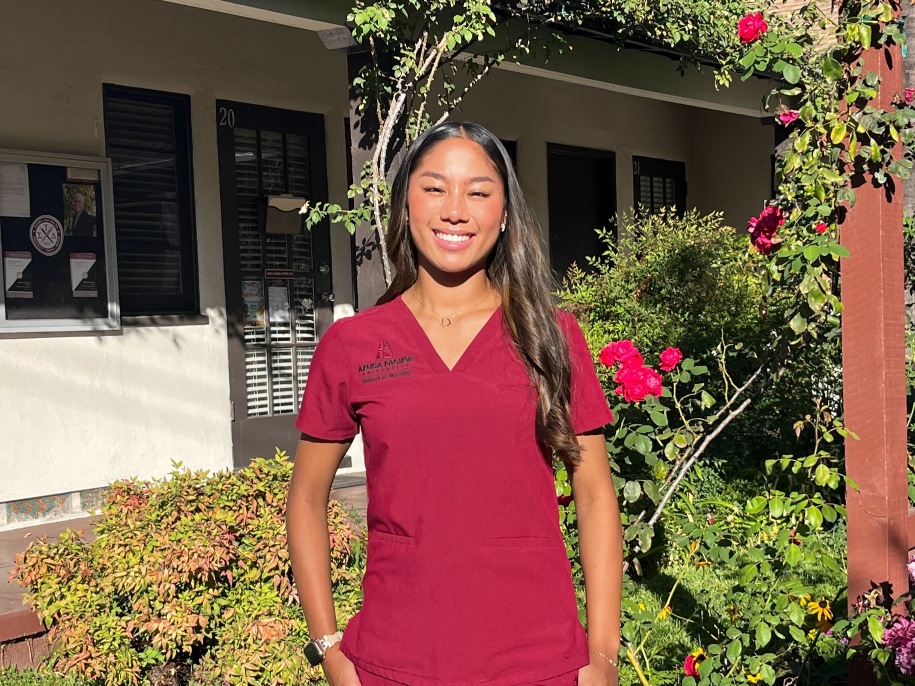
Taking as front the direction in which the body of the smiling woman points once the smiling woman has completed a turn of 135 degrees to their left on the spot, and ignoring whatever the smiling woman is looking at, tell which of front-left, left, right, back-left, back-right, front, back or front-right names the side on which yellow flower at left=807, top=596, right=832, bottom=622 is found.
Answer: front

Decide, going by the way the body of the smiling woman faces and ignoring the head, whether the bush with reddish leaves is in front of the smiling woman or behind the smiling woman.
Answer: behind

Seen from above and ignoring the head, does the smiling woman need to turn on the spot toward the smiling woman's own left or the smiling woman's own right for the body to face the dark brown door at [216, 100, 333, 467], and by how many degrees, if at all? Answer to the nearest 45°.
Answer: approximately 180°

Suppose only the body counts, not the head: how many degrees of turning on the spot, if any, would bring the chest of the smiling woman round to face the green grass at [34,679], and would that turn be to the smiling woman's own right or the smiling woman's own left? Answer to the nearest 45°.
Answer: approximately 135° to the smiling woman's own right

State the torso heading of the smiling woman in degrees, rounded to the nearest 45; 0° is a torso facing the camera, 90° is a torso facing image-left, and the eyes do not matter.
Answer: approximately 0°

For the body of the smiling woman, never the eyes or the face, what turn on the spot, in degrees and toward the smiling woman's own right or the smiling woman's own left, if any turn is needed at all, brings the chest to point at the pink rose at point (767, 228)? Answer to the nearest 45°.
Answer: approximately 135° to the smiling woman's own left

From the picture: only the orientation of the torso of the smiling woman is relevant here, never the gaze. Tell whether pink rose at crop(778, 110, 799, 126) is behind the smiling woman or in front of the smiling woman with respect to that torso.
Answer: behind

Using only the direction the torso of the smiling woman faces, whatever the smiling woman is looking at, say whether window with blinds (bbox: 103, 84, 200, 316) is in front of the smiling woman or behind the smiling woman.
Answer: behind

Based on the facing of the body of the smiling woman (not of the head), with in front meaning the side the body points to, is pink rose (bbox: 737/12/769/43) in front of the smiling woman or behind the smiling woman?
behind

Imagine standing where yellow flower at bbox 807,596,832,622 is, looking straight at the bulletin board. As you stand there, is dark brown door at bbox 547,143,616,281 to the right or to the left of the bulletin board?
right
